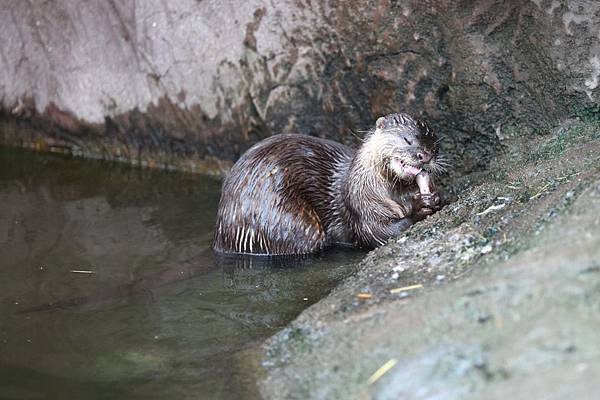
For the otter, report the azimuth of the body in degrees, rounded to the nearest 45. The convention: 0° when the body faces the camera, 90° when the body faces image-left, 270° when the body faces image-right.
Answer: approximately 270°
